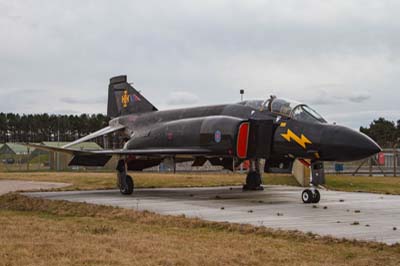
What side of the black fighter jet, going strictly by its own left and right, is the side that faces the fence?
left

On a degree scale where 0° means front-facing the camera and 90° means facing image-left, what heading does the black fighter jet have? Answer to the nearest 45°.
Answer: approximately 315°
